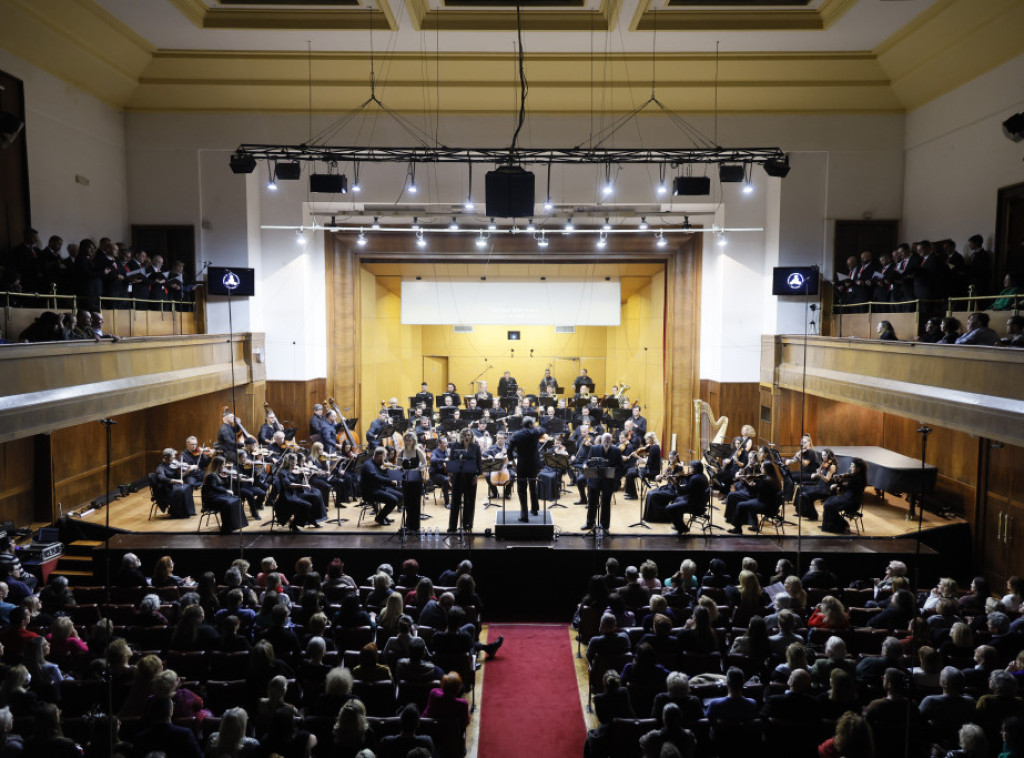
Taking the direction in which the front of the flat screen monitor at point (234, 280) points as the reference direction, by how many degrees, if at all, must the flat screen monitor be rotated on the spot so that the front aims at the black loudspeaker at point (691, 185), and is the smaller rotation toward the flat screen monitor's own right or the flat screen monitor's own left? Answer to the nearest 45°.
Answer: approximately 45° to the flat screen monitor's own left

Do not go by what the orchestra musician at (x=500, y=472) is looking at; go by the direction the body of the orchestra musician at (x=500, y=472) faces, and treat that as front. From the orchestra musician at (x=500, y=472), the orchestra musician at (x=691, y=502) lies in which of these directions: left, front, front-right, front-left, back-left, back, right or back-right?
front-left

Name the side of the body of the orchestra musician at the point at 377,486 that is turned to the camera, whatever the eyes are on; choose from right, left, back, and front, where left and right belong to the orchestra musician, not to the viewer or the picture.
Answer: right

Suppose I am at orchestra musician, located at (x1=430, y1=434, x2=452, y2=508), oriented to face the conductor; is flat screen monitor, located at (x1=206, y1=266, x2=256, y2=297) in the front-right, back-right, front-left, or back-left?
back-right

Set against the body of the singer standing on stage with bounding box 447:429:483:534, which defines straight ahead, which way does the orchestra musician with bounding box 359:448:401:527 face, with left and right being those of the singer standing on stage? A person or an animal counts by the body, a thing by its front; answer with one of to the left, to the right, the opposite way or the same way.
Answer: to the left

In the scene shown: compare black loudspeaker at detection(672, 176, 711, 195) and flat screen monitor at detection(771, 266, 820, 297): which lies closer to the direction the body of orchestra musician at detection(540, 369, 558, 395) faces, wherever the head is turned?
the black loudspeaker

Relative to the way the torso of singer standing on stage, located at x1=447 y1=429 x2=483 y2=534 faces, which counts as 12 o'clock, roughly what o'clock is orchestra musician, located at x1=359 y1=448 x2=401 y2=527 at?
The orchestra musician is roughly at 4 o'clock from the singer standing on stage.

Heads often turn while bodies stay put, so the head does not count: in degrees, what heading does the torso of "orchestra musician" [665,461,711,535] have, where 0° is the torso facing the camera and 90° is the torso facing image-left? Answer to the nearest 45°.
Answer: approximately 90°

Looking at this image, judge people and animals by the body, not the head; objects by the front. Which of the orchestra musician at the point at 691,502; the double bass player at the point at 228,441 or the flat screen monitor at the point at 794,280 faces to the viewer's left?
the orchestra musician

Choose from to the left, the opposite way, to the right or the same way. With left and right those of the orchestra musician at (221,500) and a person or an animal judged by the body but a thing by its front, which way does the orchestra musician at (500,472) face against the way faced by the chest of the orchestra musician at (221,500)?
to the right

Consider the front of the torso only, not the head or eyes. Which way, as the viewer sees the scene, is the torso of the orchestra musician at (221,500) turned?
to the viewer's right

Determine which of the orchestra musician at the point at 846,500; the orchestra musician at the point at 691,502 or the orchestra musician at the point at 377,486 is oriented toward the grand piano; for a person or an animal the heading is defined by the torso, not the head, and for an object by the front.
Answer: the orchestra musician at the point at 377,486

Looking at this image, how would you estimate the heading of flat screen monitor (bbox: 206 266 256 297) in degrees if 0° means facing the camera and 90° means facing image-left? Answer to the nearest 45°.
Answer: approximately 0°
